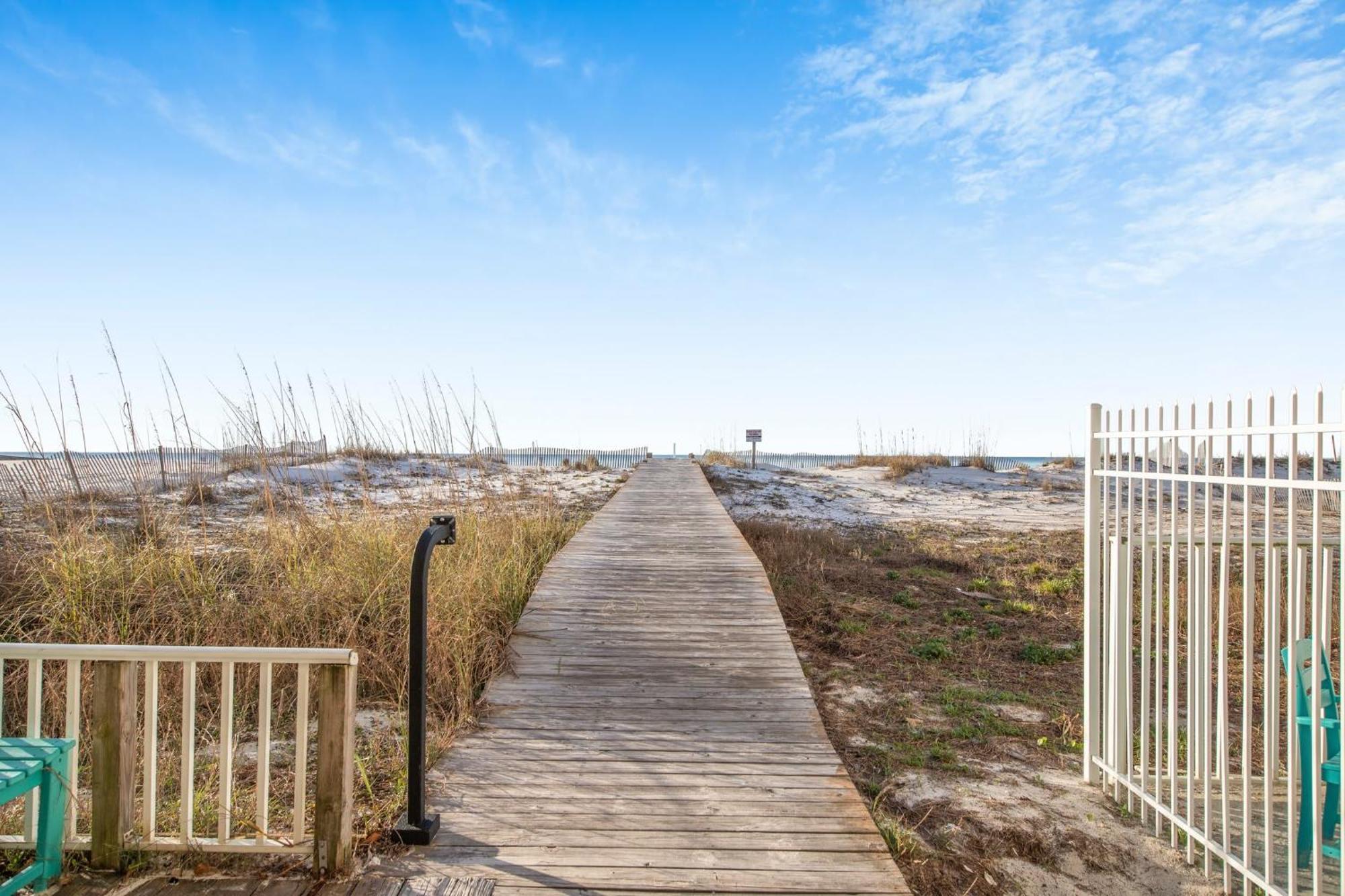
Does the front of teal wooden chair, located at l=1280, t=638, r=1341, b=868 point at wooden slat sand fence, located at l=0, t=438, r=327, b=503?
no

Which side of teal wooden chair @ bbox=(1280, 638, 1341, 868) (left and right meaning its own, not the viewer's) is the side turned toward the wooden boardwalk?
back

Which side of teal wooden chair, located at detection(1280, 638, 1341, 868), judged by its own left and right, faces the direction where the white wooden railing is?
back

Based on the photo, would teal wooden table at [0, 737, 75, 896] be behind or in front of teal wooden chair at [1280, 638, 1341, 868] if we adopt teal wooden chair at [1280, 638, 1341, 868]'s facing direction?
behind

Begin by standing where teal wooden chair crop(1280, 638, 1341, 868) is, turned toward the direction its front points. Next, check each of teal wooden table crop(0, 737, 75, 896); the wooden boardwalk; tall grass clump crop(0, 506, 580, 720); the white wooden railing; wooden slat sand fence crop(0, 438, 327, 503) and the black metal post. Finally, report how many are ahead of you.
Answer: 0

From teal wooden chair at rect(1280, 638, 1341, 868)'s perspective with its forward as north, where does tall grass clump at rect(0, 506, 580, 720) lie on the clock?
The tall grass clump is roughly at 7 o'clock from the teal wooden chair.
